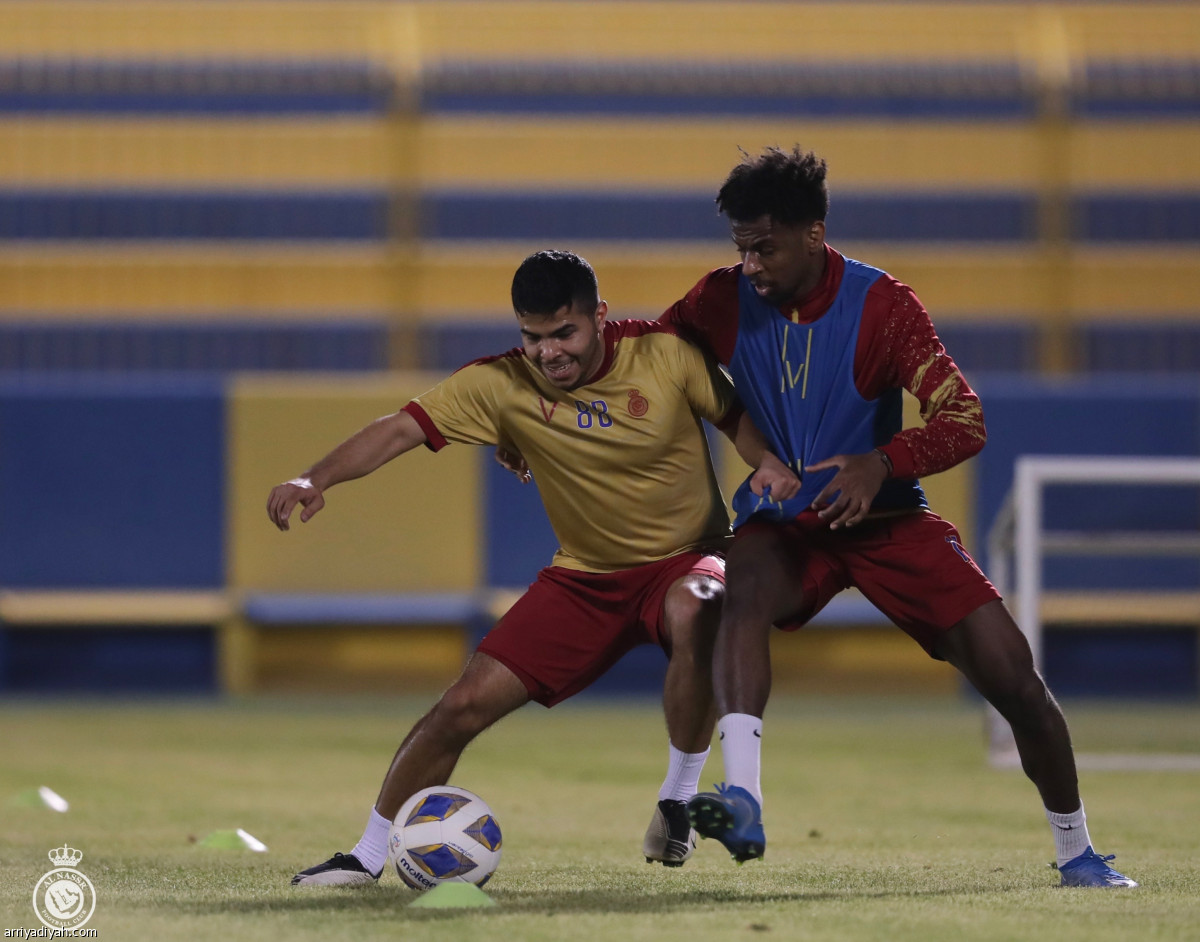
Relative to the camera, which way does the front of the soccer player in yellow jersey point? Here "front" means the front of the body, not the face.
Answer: toward the camera

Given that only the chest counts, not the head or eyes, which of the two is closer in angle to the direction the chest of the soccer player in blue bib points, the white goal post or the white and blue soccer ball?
the white and blue soccer ball

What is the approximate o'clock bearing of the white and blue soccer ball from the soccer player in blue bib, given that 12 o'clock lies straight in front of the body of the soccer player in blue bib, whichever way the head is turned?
The white and blue soccer ball is roughly at 1 o'clock from the soccer player in blue bib.

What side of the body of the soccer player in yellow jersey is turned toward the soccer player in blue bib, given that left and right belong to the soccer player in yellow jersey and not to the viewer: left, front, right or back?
left

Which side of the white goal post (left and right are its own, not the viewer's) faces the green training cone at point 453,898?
front

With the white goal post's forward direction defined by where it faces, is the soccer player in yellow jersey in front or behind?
in front

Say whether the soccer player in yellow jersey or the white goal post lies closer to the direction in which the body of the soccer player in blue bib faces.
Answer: the soccer player in yellow jersey

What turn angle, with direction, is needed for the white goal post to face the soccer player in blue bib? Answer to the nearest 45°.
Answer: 0° — it already faces them

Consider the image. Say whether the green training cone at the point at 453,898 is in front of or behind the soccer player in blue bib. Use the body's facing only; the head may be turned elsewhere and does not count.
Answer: in front

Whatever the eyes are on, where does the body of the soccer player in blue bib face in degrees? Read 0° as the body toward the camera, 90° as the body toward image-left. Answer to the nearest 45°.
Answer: approximately 45°
